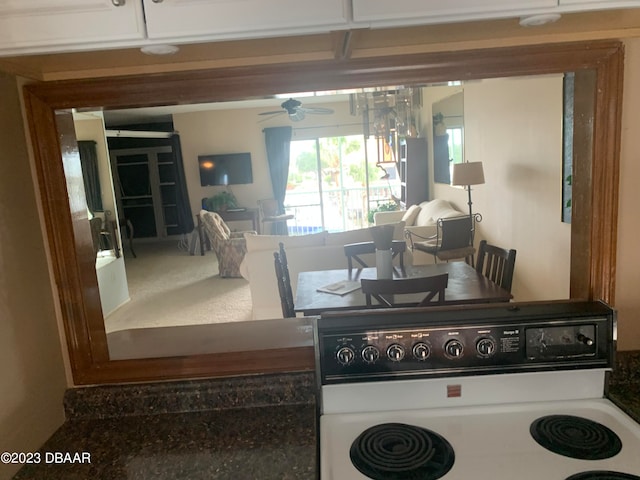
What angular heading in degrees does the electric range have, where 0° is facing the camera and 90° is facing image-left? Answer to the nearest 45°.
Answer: approximately 0°

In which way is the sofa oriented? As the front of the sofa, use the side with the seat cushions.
away from the camera

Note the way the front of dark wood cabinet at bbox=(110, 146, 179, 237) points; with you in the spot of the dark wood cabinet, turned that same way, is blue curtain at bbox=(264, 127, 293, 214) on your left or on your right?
on your left

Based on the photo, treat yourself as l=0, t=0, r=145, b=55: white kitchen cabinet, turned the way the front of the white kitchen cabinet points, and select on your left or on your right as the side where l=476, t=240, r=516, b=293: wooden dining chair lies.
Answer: on your left

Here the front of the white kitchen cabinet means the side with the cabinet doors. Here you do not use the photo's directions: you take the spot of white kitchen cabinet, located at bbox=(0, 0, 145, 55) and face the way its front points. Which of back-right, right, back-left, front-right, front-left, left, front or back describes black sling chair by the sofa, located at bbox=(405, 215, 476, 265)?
back-left

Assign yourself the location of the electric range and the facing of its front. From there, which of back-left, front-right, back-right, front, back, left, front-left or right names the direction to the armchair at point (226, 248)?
back-right

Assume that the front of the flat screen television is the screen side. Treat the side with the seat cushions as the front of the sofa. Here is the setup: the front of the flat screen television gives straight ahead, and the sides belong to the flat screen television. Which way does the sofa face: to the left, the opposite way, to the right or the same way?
the opposite way

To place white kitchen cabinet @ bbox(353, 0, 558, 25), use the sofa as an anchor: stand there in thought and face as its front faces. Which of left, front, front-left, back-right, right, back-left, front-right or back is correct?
back

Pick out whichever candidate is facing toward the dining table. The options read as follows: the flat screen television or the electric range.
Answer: the flat screen television

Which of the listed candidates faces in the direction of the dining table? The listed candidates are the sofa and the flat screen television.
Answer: the flat screen television

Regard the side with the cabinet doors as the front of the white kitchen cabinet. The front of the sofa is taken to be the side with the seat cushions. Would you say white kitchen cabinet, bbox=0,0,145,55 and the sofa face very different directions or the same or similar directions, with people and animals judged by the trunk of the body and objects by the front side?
very different directions

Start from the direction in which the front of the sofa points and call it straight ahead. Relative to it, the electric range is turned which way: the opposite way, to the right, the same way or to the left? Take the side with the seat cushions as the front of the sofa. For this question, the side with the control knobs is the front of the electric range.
the opposite way

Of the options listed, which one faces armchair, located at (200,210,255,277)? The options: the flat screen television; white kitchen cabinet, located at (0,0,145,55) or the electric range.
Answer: the flat screen television
